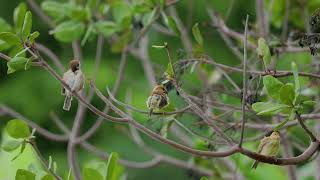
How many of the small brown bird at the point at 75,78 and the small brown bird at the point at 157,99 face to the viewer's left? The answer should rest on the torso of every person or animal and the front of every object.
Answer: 0

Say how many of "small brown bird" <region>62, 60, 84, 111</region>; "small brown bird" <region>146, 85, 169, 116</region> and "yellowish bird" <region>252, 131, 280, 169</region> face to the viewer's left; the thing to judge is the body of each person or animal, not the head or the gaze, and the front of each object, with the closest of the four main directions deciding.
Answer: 0

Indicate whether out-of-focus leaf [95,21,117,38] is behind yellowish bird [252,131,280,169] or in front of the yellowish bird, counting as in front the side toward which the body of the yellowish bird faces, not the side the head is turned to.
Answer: behind

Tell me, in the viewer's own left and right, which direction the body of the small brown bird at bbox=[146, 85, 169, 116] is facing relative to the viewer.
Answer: facing the viewer and to the right of the viewer
